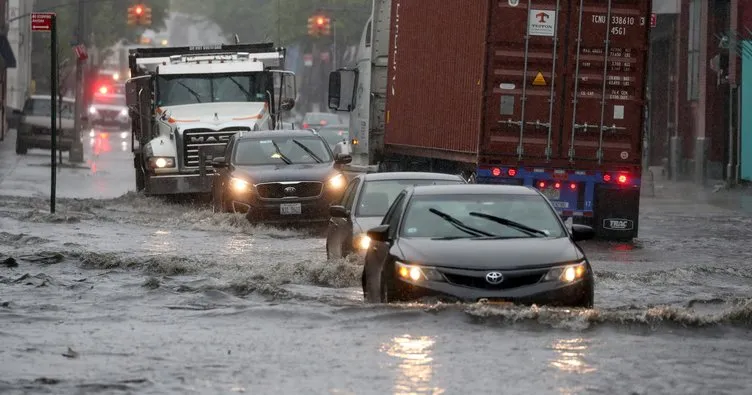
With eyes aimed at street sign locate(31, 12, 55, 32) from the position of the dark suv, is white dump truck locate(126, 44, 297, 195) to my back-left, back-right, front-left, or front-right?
front-right

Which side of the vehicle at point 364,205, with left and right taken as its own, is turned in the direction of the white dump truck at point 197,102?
back

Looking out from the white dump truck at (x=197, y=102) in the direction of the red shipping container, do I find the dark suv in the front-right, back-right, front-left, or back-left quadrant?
front-right

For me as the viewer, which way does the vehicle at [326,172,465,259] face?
facing the viewer

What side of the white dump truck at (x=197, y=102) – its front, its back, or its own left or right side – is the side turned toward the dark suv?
front

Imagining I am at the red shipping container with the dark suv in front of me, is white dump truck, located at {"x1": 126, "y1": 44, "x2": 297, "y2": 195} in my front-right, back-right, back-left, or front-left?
front-right

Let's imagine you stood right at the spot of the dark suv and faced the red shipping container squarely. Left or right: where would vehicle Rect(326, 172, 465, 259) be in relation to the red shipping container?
right

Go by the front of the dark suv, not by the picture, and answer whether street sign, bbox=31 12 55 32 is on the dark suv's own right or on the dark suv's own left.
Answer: on the dark suv's own right

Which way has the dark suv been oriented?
toward the camera
